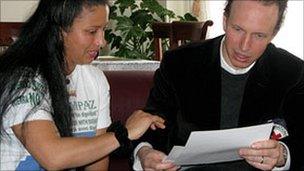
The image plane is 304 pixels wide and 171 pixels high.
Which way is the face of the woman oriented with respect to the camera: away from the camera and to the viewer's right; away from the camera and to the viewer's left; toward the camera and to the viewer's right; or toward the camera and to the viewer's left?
toward the camera and to the viewer's right

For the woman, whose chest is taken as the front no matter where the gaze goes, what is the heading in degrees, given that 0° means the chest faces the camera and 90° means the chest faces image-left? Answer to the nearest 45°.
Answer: approximately 315°

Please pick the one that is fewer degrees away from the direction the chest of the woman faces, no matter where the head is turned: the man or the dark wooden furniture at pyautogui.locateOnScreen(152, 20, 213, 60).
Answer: the man

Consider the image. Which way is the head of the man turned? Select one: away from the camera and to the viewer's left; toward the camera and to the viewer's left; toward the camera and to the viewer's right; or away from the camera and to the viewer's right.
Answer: toward the camera and to the viewer's left

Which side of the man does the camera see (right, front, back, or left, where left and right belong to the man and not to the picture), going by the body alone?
front

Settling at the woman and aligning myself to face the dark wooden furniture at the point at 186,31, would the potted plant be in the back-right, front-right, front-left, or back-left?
front-left

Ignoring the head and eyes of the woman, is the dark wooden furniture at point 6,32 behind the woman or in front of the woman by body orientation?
behind

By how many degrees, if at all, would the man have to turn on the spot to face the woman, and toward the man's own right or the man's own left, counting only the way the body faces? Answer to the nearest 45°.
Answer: approximately 45° to the man's own right
